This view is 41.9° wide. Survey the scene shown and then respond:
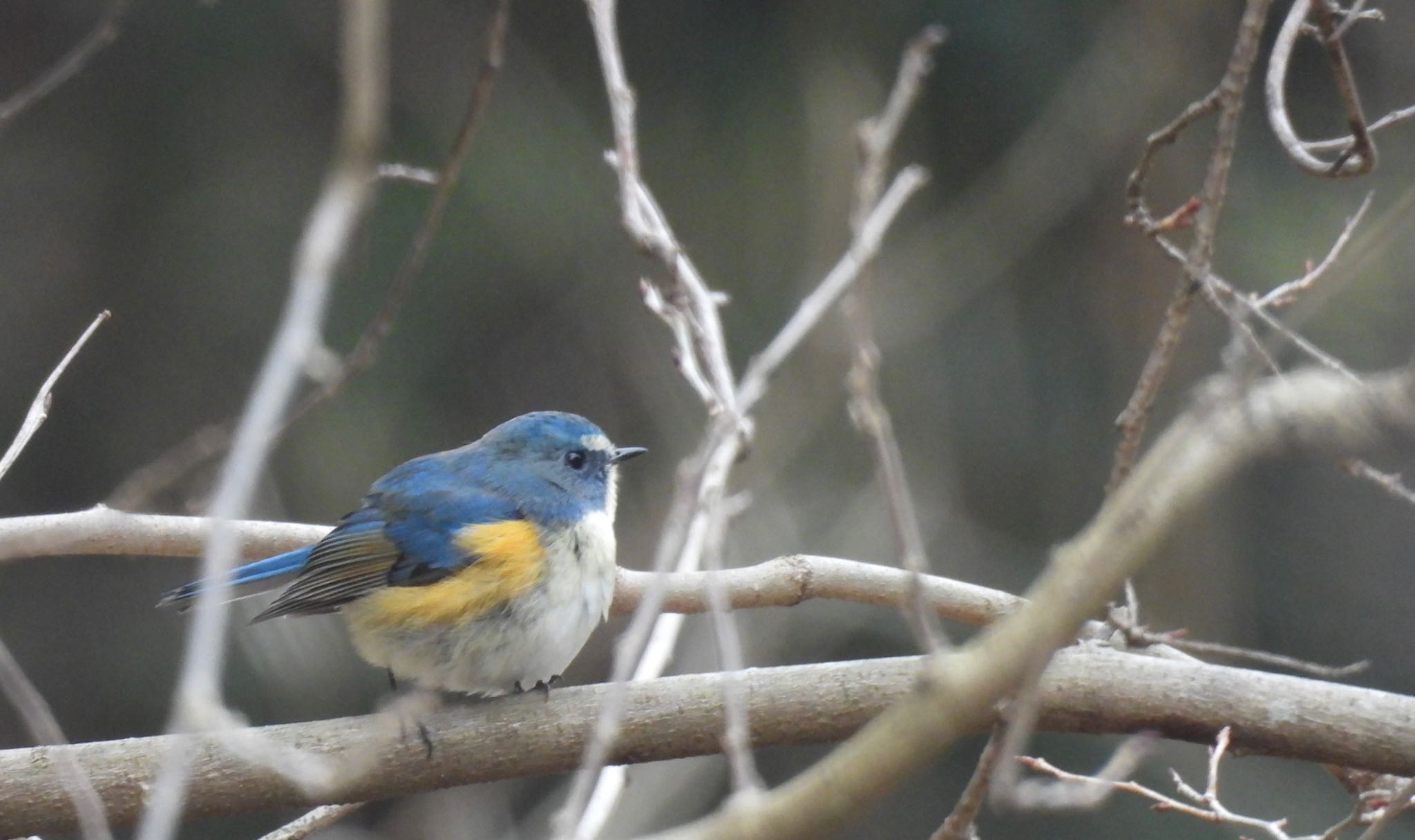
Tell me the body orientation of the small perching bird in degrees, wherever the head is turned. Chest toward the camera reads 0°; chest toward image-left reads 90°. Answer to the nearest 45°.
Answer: approximately 270°

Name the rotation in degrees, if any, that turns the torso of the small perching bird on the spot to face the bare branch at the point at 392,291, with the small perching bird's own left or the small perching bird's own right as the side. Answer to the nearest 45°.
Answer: approximately 90° to the small perching bird's own right

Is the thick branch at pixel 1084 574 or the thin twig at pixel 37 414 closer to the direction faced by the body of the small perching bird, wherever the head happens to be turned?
the thick branch
